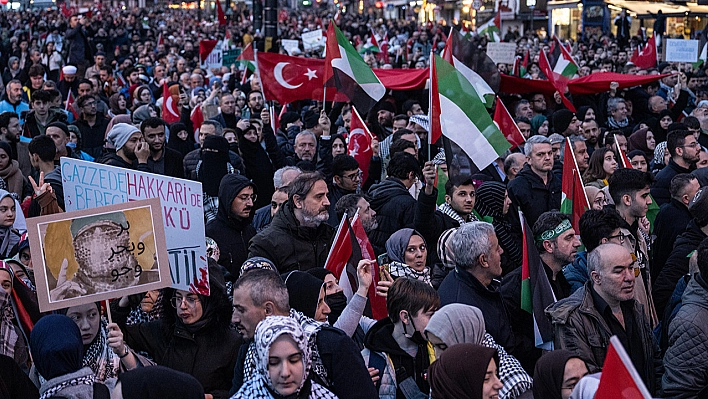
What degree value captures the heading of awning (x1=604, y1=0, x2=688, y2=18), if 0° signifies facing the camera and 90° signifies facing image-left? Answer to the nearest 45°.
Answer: approximately 0°

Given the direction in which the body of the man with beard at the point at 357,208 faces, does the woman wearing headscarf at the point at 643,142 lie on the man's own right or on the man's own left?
on the man's own left

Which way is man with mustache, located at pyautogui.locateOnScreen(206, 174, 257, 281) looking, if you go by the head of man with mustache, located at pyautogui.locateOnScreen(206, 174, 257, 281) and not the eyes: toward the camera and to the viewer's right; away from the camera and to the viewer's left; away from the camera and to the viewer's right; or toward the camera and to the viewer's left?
toward the camera and to the viewer's right

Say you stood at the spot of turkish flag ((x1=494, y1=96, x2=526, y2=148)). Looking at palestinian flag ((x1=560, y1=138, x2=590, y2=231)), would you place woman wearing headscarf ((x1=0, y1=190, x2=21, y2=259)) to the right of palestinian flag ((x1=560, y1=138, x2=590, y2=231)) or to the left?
right

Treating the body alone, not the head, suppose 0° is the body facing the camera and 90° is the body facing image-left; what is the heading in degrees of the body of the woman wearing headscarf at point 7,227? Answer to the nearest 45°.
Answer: approximately 315°

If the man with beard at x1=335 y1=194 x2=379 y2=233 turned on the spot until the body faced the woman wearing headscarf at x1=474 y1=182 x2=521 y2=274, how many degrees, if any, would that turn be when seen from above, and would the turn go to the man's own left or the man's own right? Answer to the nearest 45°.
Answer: approximately 45° to the man's own left

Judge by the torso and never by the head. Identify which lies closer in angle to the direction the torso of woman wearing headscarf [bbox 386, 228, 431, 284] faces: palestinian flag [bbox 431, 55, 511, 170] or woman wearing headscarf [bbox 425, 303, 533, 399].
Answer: the woman wearing headscarf

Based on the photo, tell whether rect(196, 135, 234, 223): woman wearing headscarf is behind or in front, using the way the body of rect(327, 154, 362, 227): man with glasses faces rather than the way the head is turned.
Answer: behind
